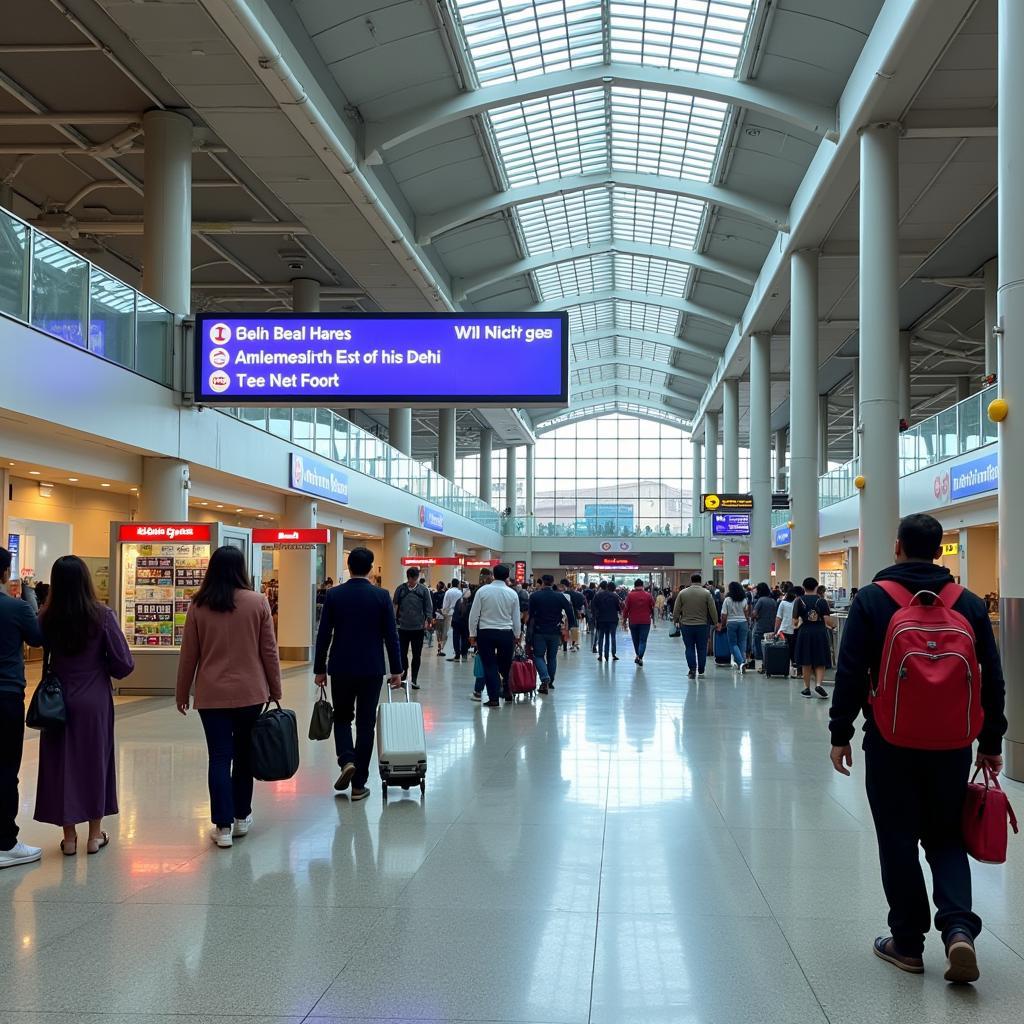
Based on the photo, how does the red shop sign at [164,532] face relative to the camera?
toward the camera

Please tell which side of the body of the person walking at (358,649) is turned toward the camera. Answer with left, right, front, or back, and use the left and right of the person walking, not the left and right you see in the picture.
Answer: back

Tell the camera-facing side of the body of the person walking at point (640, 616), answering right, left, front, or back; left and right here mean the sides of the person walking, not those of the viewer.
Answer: back

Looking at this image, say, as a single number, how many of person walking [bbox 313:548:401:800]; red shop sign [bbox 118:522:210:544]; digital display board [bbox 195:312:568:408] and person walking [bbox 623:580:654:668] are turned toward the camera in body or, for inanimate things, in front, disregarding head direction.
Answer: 2

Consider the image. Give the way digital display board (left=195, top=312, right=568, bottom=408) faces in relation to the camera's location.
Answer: facing the viewer

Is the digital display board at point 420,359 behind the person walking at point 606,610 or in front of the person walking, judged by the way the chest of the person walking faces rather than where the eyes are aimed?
behind

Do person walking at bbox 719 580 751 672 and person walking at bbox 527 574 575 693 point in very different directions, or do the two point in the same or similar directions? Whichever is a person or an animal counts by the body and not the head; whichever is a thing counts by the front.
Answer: same or similar directions

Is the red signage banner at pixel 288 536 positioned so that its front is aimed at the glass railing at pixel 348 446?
no

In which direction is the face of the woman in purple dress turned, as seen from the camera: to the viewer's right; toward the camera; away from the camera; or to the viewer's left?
away from the camera

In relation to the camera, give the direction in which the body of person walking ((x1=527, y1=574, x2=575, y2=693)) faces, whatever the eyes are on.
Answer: away from the camera

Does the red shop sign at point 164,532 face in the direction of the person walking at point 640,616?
no

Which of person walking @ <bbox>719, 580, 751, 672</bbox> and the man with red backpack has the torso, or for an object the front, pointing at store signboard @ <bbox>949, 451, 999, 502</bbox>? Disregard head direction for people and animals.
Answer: the man with red backpack

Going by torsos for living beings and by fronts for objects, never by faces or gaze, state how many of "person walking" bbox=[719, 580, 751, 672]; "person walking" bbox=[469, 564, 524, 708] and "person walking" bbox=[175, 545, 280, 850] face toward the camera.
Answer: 0

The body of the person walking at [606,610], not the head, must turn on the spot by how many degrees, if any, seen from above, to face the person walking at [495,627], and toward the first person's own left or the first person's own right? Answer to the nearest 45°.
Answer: approximately 180°

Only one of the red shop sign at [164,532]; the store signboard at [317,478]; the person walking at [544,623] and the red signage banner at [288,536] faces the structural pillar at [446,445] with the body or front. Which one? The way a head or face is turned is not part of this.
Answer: the person walking

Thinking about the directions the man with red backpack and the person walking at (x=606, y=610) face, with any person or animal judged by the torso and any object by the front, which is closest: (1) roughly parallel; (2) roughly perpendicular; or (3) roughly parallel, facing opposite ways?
roughly parallel

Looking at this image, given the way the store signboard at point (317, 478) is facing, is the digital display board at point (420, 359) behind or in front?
in front

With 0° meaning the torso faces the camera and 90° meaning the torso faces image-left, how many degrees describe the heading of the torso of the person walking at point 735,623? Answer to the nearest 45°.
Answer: approximately 180°

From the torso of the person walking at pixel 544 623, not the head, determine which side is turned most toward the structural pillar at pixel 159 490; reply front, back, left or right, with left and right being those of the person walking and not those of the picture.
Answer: left

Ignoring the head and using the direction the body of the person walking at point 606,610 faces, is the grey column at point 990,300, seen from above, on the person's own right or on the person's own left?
on the person's own right

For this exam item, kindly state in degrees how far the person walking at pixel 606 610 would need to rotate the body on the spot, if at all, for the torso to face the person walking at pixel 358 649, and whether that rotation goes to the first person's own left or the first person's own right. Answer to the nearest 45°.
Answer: approximately 180°

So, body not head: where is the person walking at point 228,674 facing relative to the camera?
away from the camera
